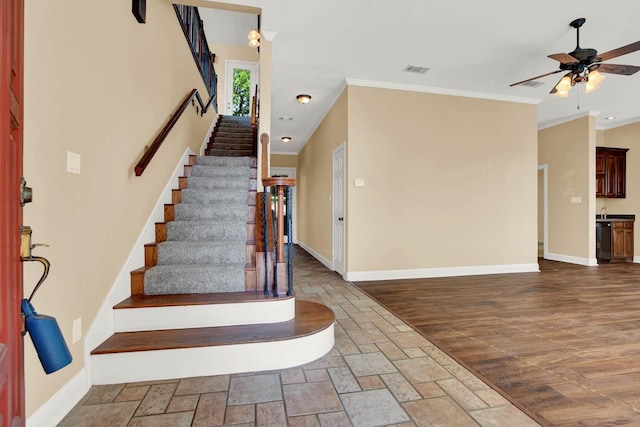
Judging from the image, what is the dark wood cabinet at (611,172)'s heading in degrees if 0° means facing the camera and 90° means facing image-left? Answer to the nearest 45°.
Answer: approximately 0°

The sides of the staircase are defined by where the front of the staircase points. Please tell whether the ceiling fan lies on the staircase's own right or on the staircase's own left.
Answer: on the staircase's own left

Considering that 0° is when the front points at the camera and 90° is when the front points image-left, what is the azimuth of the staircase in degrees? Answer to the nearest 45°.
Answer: approximately 0°

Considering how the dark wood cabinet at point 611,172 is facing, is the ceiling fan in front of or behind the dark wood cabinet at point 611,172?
in front

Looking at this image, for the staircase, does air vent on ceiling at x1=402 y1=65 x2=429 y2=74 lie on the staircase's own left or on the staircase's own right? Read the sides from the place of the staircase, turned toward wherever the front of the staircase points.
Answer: on the staircase's own left

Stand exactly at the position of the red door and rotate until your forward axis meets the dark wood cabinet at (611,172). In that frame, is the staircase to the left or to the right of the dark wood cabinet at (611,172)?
left

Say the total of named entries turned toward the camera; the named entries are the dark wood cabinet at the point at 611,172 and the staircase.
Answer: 2

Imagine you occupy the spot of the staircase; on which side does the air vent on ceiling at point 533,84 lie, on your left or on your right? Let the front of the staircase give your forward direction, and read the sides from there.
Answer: on your left
